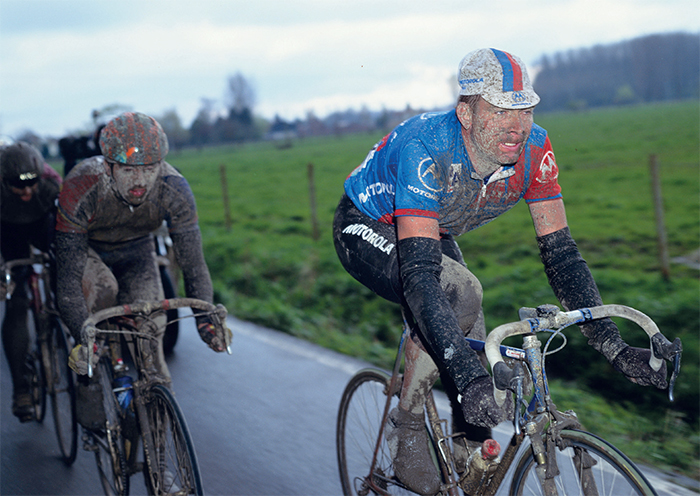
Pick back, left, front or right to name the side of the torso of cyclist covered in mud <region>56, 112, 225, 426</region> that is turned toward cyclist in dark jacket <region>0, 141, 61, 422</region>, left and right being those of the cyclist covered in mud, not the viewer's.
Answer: back

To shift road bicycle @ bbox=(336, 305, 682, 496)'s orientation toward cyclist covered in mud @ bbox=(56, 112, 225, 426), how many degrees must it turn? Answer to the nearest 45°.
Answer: approximately 180°

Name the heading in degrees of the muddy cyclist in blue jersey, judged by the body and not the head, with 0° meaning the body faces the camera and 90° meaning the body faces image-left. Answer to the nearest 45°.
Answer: approximately 315°

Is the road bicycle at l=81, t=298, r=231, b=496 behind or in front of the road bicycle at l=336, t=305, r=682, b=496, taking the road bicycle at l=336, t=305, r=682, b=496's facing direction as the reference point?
behind

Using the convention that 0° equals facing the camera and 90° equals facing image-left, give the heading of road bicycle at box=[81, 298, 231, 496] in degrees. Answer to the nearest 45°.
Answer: approximately 315°

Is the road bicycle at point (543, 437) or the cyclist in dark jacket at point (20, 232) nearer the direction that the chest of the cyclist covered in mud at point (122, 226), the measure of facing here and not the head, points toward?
the road bicycle

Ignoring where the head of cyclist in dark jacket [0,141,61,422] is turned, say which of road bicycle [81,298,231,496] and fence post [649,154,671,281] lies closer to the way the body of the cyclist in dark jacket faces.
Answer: the road bicycle

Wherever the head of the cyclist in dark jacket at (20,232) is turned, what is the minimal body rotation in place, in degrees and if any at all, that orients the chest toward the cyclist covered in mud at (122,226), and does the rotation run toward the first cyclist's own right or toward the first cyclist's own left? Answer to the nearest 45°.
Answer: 0° — they already face them
